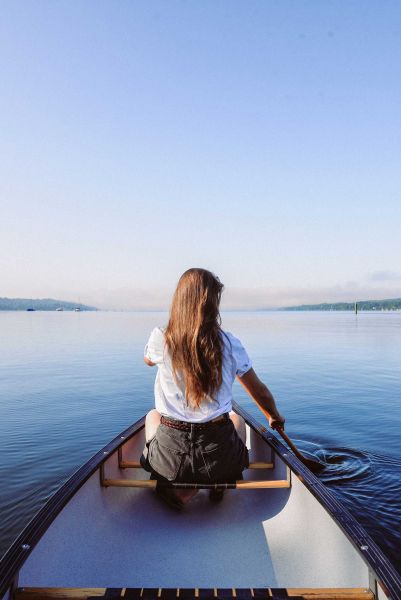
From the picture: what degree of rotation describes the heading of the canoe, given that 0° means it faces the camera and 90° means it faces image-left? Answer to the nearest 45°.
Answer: approximately 180°

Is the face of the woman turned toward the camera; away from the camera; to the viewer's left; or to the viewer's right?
away from the camera

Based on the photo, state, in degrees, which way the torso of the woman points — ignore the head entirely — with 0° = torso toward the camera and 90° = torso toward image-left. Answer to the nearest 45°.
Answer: approximately 180°
